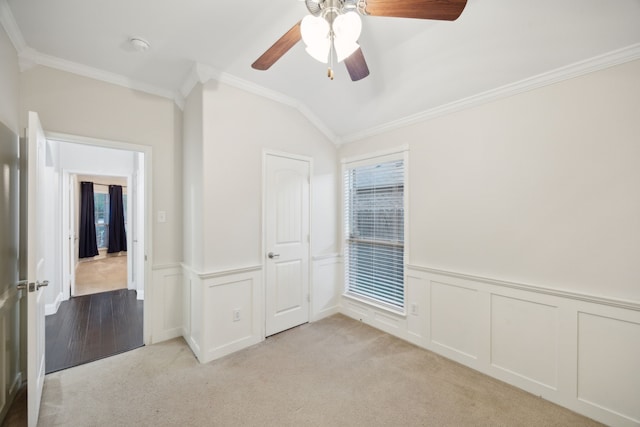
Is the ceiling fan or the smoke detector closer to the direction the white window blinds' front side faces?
the smoke detector

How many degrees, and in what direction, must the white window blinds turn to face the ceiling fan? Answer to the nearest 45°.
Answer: approximately 45° to its left

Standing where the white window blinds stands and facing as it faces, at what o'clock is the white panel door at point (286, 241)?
The white panel door is roughly at 1 o'clock from the white window blinds.

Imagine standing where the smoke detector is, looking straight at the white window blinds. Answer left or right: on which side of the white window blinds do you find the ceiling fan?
right

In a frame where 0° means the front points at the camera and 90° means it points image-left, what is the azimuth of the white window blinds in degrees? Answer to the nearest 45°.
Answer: approximately 45°

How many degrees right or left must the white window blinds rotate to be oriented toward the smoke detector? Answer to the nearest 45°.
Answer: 0° — it already faces it

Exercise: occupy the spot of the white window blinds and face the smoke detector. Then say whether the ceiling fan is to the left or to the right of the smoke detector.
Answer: left
